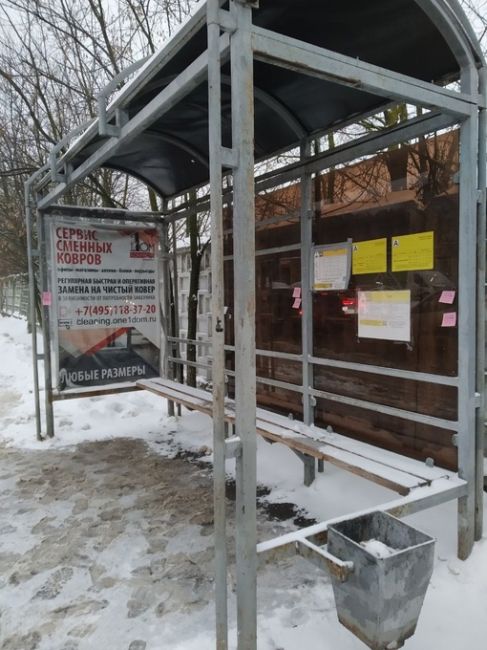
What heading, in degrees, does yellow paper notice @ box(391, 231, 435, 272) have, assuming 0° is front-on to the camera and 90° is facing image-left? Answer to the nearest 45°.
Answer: approximately 45°

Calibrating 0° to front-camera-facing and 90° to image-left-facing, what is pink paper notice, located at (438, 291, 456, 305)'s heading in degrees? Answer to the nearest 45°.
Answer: approximately 45°

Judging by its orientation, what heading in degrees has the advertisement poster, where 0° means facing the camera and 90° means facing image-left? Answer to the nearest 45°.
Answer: approximately 315°
